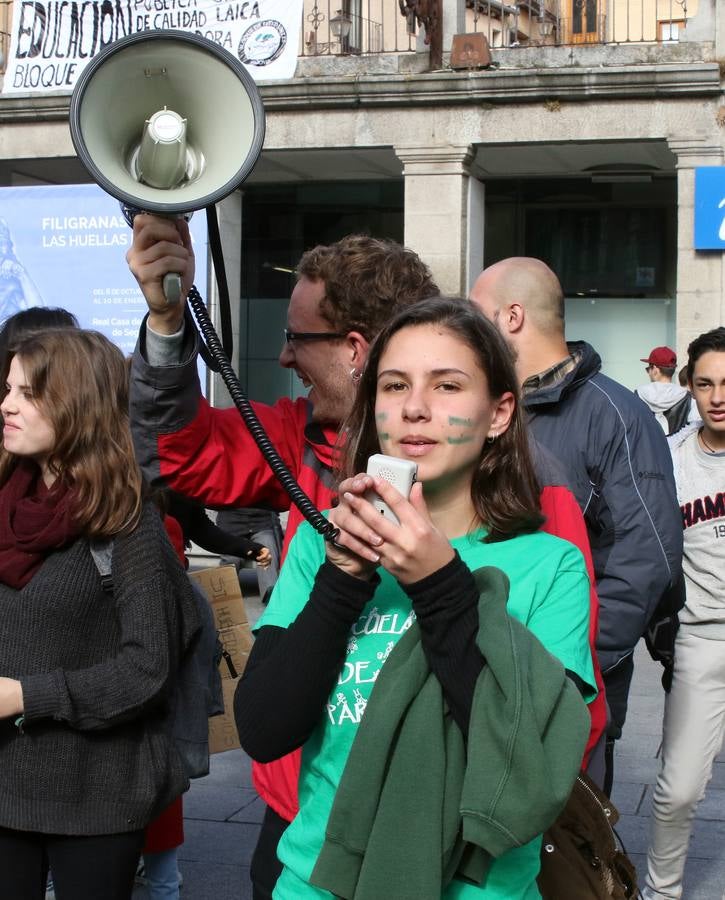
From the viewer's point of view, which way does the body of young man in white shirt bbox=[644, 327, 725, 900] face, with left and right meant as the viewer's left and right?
facing the viewer

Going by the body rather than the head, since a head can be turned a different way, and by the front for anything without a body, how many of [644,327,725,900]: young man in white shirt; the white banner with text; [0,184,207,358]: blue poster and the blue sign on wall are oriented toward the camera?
4

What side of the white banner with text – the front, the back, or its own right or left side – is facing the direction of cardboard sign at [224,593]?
front

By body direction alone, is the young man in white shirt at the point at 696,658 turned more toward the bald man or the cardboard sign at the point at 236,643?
the bald man

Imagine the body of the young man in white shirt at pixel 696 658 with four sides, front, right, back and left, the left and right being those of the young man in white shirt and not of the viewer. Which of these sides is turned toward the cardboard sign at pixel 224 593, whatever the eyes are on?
right

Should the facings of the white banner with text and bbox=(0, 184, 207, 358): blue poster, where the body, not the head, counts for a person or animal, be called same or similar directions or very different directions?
same or similar directions

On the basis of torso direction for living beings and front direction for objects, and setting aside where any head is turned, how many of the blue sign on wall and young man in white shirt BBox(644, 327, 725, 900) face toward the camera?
2

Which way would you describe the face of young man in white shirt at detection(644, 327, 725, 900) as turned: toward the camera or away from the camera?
toward the camera

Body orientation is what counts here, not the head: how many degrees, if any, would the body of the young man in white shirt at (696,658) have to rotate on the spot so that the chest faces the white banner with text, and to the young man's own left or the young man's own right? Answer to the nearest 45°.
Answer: approximately 135° to the young man's own right

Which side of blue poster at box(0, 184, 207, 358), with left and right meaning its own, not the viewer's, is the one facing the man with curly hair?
front

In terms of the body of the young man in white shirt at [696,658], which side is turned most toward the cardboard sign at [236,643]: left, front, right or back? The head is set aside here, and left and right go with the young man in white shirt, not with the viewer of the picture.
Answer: right

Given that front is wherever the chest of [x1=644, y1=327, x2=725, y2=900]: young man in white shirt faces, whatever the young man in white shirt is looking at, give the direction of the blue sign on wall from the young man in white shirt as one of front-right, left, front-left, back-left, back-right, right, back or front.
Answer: back

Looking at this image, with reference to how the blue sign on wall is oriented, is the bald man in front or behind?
in front

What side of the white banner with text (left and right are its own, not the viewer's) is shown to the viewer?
front

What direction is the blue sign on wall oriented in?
toward the camera

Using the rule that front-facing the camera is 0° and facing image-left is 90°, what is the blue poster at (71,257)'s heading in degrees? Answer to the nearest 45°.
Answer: approximately 0°
